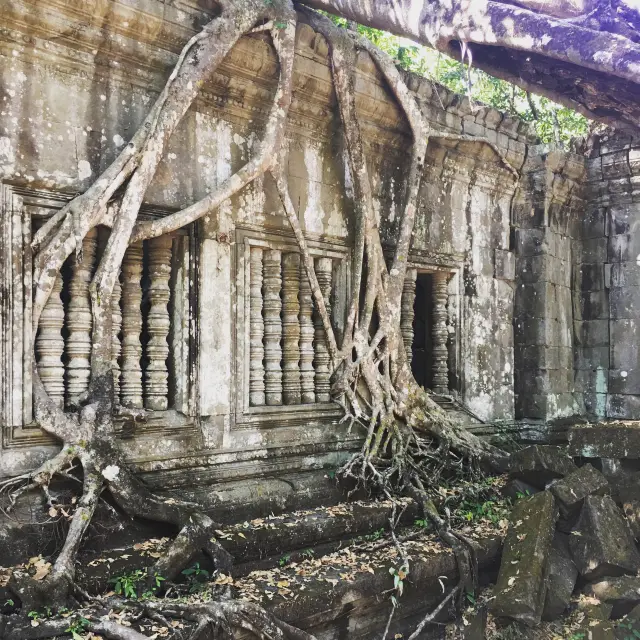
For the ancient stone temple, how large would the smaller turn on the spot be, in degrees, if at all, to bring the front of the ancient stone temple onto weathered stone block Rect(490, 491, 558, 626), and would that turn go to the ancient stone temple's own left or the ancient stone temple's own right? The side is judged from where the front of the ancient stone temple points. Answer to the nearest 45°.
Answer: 0° — it already faces it

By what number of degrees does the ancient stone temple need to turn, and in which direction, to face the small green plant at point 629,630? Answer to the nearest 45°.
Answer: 0° — it already faces it

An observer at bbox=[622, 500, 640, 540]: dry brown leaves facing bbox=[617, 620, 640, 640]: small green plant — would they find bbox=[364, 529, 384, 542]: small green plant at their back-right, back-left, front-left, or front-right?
front-right

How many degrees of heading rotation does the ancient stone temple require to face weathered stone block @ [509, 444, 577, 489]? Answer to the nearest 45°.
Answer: approximately 45° to its left

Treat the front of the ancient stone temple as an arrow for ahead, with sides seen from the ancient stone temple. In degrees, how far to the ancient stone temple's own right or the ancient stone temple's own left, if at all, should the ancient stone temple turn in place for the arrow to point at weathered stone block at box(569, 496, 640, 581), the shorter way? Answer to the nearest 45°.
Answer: approximately 45° to the ancient stone temple's own left

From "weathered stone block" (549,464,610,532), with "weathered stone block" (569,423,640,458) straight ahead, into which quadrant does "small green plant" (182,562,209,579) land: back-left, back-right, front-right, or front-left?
back-left

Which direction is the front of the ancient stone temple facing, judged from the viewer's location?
facing the viewer and to the right of the viewer

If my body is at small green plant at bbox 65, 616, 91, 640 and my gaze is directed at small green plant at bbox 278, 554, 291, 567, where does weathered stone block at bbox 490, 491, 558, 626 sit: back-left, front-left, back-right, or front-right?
front-right

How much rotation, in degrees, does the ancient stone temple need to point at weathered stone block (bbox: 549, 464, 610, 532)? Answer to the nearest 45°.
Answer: approximately 45° to its left

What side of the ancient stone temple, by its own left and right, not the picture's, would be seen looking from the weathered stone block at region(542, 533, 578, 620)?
front
